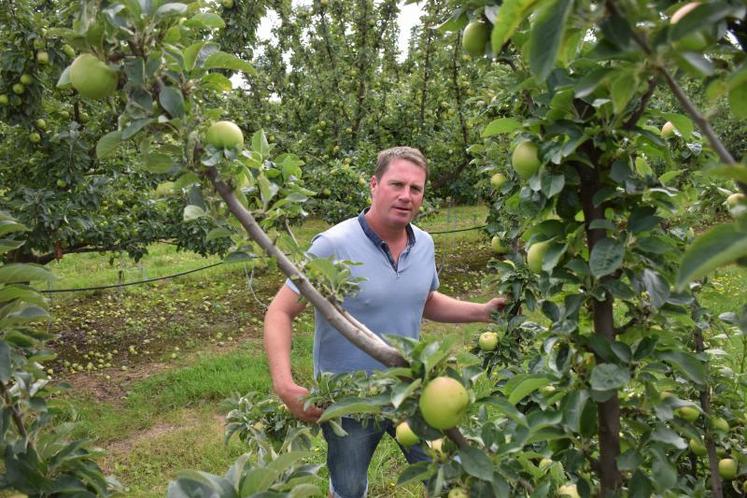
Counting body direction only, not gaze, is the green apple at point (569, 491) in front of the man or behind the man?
in front

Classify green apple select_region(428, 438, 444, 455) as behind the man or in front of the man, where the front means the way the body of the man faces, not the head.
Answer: in front

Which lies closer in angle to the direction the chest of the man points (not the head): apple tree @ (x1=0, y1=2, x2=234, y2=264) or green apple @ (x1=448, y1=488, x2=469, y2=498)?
the green apple

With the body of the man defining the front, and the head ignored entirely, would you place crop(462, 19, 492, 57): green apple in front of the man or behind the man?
in front

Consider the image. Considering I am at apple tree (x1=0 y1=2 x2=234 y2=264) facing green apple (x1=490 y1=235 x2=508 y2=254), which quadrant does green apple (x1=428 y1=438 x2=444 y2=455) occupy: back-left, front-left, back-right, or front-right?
front-right

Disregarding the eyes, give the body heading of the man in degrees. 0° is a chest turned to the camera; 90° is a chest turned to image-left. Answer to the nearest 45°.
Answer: approximately 315°

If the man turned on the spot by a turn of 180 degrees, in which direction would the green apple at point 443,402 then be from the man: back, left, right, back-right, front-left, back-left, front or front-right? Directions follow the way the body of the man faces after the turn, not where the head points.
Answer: back-left
